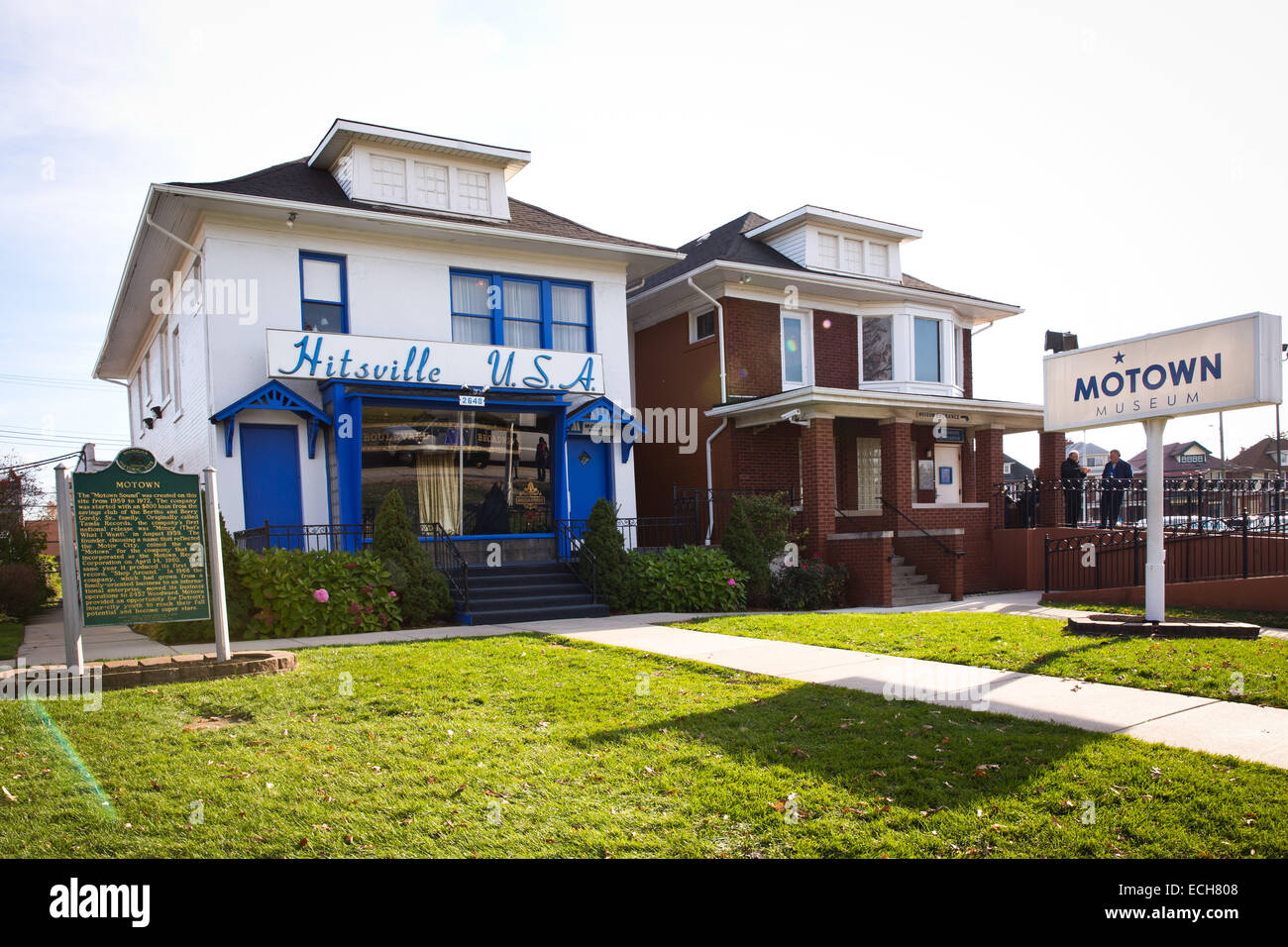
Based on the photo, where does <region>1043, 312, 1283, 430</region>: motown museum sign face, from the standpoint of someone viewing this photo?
facing the viewer and to the left of the viewer

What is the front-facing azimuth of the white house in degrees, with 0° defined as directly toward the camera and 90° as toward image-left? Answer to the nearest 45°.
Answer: approximately 315°

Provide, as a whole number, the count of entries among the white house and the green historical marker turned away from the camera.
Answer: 0

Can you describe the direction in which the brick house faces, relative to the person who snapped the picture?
facing the viewer and to the right of the viewer

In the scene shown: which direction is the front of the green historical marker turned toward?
toward the camera

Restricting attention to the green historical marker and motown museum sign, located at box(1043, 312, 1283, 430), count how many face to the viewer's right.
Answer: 0
